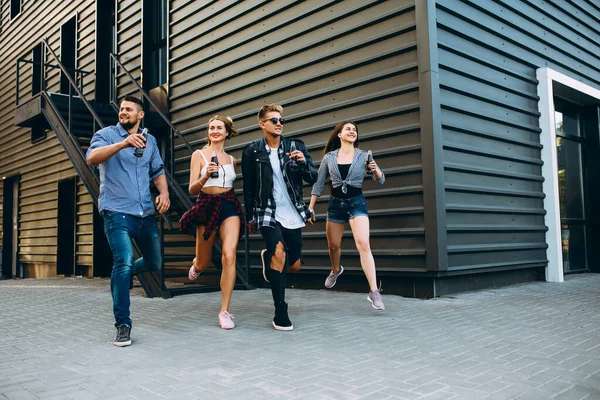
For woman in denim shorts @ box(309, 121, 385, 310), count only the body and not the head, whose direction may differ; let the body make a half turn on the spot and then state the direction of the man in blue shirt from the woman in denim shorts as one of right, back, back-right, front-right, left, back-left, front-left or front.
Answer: back-left

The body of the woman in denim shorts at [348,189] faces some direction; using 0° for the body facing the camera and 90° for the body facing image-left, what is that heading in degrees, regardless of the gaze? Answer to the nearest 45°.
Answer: approximately 0°

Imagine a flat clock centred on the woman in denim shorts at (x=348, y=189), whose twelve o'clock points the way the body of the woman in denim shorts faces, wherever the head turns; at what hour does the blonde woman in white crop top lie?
The blonde woman in white crop top is roughly at 2 o'clock from the woman in denim shorts.

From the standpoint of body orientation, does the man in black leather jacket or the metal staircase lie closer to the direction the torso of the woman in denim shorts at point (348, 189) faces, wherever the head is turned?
the man in black leather jacket

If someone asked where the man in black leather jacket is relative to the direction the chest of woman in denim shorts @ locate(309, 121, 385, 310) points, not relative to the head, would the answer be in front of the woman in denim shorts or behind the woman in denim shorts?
in front

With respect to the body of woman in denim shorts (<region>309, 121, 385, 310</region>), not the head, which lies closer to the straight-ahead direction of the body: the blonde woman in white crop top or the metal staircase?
the blonde woman in white crop top

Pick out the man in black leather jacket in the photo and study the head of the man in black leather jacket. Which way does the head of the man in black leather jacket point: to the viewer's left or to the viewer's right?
to the viewer's right
